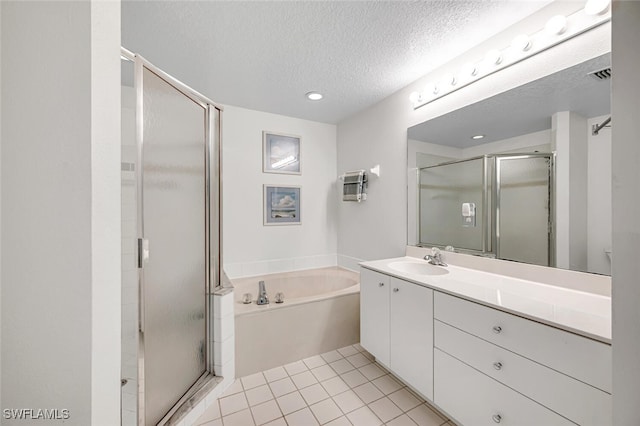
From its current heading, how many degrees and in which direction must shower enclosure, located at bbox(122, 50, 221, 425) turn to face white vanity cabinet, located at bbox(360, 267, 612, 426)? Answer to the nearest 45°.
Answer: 0° — it already faces it

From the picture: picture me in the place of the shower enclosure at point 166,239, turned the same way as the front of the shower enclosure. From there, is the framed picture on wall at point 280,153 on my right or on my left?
on my left

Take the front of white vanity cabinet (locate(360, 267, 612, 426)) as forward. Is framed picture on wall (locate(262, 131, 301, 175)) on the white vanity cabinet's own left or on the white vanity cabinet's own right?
on the white vanity cabinet's own right

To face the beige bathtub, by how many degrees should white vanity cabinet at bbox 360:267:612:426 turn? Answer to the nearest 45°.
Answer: approximately 45° to its right

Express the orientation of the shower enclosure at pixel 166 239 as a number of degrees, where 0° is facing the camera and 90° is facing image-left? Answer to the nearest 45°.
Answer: approximately 315°

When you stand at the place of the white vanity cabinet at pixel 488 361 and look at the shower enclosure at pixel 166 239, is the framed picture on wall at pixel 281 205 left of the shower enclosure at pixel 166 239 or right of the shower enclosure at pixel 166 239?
right

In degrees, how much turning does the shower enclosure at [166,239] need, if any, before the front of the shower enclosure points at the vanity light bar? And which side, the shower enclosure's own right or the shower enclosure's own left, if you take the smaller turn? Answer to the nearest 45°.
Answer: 0° — it already faces it

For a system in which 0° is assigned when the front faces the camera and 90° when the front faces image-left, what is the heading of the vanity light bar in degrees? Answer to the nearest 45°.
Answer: approximately 45°

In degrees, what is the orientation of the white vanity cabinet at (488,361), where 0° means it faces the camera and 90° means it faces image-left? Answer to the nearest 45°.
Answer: approximately 45°
